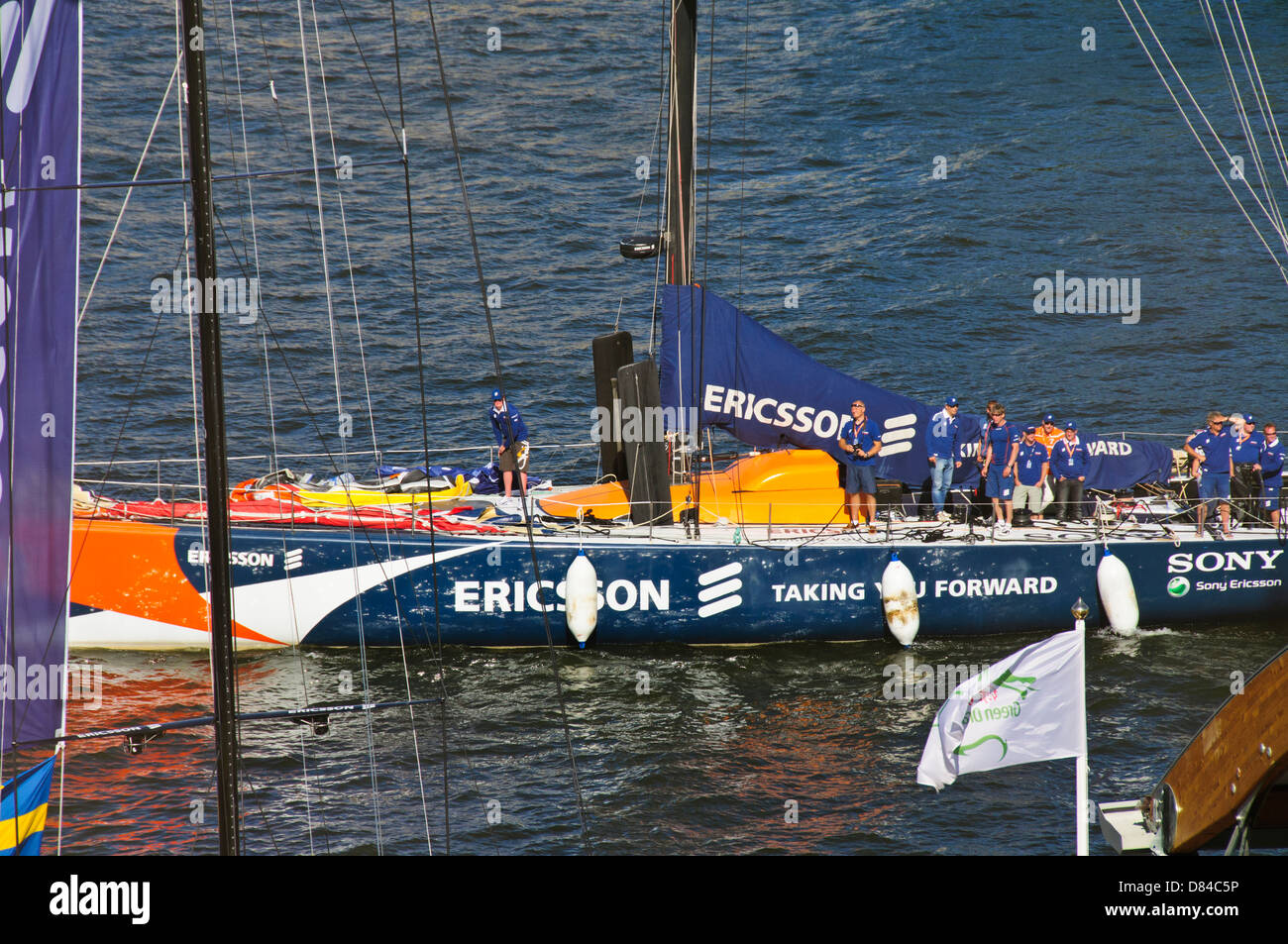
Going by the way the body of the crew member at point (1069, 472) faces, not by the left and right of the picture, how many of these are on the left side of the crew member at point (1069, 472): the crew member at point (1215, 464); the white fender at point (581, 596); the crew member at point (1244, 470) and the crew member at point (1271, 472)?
3

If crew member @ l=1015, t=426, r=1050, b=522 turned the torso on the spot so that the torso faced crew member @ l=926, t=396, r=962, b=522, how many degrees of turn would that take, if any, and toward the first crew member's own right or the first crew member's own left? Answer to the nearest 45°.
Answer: approximately 90° to the first crew member's own right

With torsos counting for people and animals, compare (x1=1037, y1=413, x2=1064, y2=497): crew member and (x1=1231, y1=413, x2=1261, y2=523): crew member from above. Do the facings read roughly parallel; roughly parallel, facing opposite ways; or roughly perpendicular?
roughly parallel

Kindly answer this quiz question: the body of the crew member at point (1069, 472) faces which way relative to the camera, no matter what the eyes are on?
toward the camera

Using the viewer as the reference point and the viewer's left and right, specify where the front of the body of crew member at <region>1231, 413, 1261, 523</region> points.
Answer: facing the viewer

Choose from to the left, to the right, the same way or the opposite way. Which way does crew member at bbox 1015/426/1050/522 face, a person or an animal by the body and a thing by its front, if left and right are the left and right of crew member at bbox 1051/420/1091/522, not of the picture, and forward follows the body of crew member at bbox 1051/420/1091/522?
the same way

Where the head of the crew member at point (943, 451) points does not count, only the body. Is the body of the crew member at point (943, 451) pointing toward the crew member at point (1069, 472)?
no

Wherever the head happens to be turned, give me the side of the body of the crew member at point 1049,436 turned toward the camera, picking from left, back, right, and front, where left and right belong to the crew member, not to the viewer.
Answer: front

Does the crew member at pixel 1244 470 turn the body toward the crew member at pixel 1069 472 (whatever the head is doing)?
no

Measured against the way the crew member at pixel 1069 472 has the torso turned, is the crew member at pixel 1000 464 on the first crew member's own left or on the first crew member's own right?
on the first crew member's own right

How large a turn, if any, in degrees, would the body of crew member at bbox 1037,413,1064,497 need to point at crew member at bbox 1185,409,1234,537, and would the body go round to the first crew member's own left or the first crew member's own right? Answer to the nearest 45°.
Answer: approximately 90° to the first crew member's own left

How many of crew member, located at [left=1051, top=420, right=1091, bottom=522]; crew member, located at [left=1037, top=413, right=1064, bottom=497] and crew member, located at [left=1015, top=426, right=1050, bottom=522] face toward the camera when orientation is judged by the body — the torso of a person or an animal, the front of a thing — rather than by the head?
3

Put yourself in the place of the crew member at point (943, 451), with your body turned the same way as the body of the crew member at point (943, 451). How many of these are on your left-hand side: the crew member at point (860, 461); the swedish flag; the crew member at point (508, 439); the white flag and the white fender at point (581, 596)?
0

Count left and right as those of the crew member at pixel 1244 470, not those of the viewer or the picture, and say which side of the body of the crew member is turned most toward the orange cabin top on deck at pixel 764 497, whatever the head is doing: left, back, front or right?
right

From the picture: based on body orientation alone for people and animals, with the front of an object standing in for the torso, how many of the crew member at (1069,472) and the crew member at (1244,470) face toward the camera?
2

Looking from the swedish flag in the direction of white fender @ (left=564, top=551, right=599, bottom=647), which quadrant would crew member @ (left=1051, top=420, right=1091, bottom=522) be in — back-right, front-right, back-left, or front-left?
front-right

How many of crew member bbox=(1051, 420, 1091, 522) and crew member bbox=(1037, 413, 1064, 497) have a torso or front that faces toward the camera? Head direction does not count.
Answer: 2

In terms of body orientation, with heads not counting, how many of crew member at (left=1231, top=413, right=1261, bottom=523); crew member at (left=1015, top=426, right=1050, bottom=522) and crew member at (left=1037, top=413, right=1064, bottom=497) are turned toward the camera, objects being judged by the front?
3

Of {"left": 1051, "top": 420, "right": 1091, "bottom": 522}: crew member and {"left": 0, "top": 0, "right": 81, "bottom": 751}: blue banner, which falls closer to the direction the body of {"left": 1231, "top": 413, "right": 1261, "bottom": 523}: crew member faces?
the blue banner
